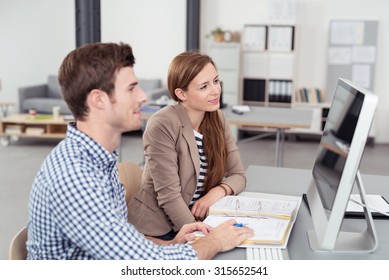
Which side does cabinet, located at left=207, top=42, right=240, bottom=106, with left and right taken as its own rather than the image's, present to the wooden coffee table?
right

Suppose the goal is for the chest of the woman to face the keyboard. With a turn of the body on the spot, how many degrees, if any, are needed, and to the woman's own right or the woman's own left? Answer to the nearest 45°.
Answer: approximately 45° to the woman's own right

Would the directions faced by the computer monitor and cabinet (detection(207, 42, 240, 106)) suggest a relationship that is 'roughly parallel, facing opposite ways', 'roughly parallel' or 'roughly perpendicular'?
roughly perpendicular

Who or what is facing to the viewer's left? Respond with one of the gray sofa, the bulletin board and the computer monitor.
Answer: the computer monitor

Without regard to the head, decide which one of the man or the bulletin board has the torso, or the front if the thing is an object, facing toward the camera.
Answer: the bulletin board

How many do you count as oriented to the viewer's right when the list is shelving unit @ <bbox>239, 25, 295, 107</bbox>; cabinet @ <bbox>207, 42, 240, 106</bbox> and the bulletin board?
0

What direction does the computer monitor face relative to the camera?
to the viewer's left

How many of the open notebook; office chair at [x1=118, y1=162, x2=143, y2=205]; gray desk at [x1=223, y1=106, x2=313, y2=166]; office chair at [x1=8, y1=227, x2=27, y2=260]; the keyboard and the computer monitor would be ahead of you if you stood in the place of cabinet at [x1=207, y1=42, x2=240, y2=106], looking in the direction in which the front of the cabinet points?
6

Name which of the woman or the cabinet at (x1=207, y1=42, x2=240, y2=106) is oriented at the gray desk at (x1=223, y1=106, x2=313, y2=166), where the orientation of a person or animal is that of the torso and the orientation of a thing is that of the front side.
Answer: the cabinet

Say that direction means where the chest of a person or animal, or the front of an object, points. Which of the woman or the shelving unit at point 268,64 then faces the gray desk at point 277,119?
the shelving unit

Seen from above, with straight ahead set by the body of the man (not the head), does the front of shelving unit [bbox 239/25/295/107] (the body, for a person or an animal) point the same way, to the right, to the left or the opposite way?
to the right

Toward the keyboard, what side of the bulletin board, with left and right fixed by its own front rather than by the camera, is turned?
front

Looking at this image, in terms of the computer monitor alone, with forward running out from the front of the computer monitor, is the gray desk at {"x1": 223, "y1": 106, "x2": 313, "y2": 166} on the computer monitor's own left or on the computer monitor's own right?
on the computer monitor's own right

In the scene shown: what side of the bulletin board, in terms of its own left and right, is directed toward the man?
front

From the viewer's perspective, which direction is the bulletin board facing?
toward the camera

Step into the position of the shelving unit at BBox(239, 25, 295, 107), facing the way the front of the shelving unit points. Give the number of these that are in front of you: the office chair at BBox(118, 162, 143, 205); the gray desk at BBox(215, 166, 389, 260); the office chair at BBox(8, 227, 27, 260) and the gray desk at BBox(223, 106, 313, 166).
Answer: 4

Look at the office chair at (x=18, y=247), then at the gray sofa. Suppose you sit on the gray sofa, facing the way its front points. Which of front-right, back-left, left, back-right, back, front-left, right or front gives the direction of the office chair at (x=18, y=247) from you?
front-right

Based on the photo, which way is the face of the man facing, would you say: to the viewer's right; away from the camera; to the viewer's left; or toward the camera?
to the viewer's right
